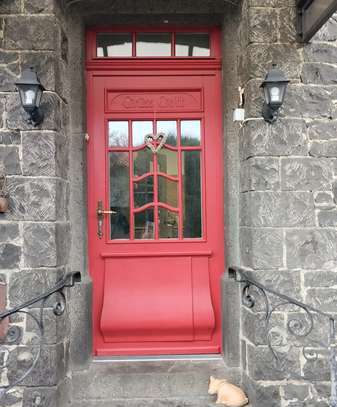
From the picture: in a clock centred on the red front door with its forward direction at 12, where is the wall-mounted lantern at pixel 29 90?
The wall-mounted lantern is roughly at 2 o'clock from the red front door.

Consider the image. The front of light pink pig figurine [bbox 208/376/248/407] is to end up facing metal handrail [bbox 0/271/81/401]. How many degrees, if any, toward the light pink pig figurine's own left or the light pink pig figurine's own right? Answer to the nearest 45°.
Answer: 0° — it already faces it

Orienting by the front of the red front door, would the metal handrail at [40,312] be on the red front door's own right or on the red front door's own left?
on the red front door's own right

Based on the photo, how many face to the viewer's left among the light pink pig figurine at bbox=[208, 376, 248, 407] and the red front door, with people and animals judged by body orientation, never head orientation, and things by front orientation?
1

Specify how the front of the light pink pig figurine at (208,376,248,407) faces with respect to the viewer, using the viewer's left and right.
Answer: facing to the left of the viewer

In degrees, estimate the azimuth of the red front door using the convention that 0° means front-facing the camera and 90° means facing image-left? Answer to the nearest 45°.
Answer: approximately 0°

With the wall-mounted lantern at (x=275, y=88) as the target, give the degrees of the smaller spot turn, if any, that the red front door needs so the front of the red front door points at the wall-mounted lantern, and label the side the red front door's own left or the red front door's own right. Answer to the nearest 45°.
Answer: approximately 45° to the red front door's own left

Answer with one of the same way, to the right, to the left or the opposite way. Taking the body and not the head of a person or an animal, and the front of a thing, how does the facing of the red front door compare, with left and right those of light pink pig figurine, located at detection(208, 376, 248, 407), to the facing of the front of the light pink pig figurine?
to the left
